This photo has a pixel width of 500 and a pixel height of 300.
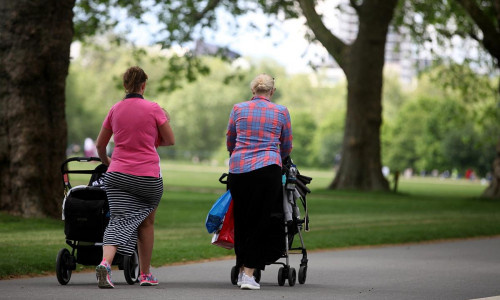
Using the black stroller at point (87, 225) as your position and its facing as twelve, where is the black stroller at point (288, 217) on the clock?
the black stroller at point (288, 217) is roughly at 3 o'clock from the black stroller at point (87, 225).

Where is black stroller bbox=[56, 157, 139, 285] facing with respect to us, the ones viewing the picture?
facing away from the viewer

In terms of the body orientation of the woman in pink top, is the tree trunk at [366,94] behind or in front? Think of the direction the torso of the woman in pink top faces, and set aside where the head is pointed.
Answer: in front

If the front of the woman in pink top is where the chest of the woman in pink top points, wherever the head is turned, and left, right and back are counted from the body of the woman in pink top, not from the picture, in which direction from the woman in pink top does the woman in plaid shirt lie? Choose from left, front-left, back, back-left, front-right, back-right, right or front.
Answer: right

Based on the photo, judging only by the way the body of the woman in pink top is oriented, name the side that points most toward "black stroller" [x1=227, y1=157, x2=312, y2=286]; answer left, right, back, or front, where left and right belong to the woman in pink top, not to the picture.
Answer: right

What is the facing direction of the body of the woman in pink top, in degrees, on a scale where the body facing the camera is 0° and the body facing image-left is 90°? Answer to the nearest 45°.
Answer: approximately 180°

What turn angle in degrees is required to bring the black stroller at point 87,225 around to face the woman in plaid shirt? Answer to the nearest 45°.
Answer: approximately 90° to its right

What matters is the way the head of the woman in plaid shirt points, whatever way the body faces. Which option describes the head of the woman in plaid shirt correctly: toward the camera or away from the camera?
away from the camera
